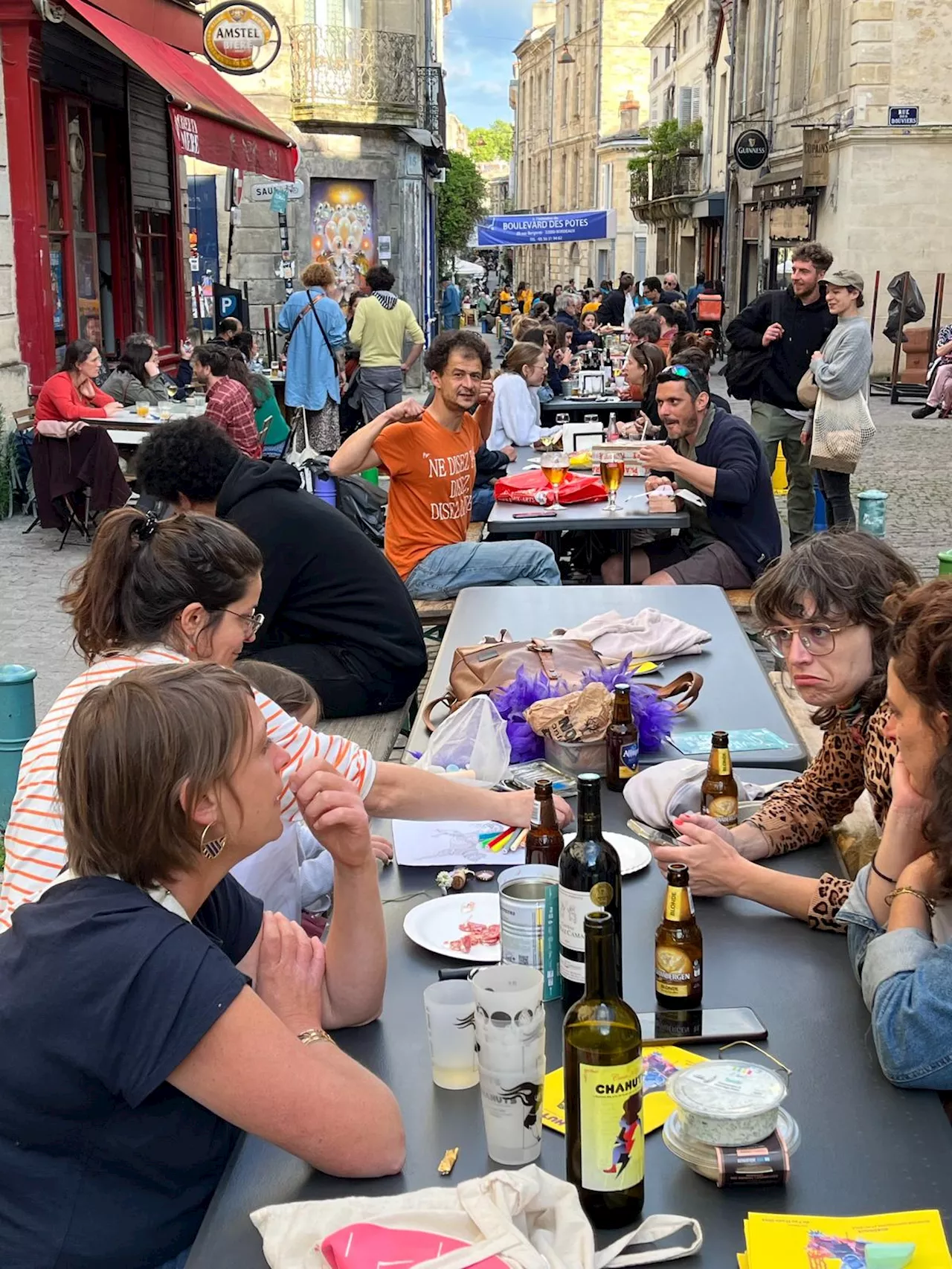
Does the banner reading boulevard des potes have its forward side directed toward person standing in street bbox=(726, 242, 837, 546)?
yes

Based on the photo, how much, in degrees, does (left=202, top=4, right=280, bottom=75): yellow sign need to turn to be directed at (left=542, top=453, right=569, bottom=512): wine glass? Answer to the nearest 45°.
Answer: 0° — it already faces it

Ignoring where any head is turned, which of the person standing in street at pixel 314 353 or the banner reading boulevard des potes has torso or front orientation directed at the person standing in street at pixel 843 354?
the banner reading boulevard des potes

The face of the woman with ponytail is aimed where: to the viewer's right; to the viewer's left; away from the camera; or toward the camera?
to the viewer's right

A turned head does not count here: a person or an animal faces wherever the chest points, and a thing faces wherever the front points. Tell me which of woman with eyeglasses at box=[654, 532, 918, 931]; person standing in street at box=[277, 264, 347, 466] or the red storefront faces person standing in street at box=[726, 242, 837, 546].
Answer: the red storefront

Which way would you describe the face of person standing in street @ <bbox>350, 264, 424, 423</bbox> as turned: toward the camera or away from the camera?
away from the camera

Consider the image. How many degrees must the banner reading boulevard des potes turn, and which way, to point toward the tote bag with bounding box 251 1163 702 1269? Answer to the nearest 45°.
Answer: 0° — it already faces it

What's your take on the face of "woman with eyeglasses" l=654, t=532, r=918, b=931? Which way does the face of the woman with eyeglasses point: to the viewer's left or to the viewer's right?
to the viewer's left

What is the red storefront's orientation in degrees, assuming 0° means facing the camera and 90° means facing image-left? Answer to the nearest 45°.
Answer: approximately 315°

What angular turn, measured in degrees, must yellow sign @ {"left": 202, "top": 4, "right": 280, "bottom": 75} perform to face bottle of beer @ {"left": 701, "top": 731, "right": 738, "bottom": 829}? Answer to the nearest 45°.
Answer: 0° — it already faces it

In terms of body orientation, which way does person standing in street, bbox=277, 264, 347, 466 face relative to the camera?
away from the camera

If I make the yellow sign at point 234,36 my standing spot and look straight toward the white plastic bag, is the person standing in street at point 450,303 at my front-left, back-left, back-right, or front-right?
back-left

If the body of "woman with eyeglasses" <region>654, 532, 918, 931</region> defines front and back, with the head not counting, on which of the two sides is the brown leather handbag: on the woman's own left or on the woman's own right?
on the woman's own right
